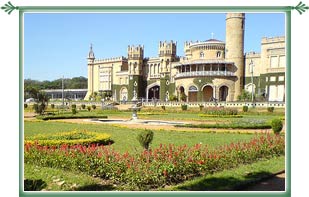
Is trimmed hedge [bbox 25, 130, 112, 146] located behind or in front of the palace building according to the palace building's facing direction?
in front

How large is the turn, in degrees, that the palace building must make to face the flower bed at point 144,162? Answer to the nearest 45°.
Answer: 0° — it already faces it

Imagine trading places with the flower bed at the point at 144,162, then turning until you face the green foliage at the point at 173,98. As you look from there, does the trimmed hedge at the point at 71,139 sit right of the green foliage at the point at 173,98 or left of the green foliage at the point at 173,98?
left

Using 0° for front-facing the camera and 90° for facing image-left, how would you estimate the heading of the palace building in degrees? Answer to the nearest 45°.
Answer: approximately 0°
